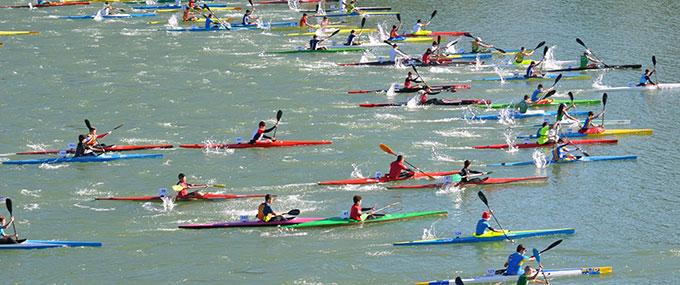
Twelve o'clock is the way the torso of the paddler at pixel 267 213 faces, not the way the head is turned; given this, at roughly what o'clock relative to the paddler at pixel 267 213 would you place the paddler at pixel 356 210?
the paddler at pixel 356 210 is roughly at 12 o'clock from the paddler at pixel 267 213.

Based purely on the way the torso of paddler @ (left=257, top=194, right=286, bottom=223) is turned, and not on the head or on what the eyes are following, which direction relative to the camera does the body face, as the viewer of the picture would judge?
to the viewer's right

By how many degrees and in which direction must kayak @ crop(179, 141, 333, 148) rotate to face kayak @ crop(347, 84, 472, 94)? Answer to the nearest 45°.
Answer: approximately 45° to its left

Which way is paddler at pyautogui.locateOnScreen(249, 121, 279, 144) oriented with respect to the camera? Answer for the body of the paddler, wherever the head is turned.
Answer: to the viewer's right

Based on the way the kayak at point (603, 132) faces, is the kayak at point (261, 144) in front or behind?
behind

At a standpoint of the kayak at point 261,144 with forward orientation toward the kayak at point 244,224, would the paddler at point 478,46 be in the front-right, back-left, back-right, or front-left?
back-left

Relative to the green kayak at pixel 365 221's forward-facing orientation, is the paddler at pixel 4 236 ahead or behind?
behind

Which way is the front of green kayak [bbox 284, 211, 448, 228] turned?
to the viewer's right

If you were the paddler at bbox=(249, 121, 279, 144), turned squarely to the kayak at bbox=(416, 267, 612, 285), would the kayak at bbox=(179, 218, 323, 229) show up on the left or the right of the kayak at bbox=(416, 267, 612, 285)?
right

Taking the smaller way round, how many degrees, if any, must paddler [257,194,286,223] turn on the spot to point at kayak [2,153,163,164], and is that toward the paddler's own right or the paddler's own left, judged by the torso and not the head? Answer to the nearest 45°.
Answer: approximately 135° to the paddler's own left
